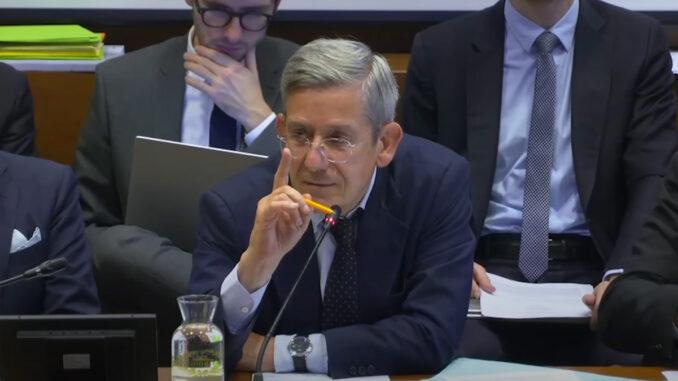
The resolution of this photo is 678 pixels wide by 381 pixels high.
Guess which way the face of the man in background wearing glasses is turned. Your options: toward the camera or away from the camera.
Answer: toward the camera

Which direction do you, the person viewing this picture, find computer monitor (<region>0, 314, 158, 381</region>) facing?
facing away from the viewer

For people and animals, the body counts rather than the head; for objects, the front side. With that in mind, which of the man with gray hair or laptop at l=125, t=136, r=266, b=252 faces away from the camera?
the laptop

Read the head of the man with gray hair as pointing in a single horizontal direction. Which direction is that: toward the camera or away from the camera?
toward the camera

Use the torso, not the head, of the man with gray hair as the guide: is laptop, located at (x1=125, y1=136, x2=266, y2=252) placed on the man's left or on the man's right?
on the man's right

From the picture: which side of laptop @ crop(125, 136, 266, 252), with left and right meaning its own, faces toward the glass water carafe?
back

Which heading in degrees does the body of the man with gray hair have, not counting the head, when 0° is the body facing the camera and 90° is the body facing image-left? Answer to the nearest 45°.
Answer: approximately 45°

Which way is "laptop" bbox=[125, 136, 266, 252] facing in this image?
away from the camera

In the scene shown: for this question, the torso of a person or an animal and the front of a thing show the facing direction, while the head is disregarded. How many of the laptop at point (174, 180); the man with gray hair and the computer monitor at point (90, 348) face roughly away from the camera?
2

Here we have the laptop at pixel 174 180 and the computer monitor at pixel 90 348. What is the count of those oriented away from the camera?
2

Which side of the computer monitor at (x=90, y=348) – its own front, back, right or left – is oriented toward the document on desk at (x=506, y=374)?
right

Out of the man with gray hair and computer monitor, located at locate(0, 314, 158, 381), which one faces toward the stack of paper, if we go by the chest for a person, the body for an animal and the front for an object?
the computer monitor
